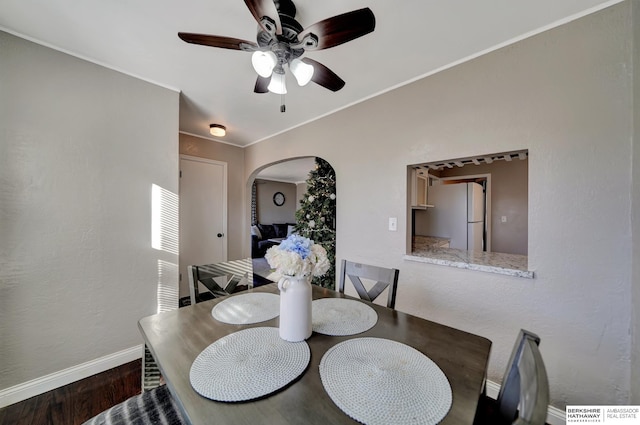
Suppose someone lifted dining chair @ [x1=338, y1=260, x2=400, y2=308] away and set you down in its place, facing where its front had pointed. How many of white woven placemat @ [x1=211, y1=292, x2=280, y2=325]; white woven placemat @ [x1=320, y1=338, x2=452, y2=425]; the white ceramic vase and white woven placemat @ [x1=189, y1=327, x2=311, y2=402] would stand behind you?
0

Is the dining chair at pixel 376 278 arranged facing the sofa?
no

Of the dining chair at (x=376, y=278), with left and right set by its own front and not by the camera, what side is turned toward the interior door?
right

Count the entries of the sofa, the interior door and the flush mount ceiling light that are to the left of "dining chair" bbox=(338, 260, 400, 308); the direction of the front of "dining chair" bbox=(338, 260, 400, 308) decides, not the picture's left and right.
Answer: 0

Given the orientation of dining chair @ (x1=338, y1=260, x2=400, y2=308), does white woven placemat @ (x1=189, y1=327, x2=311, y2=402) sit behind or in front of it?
in front

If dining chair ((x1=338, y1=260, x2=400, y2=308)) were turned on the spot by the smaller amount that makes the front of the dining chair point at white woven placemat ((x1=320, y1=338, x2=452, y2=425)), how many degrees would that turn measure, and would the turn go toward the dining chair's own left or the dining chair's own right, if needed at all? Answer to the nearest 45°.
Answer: approximately 45° to the dining chair's own left

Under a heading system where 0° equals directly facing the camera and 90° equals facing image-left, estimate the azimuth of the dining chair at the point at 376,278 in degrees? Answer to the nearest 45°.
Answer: approximately 45°

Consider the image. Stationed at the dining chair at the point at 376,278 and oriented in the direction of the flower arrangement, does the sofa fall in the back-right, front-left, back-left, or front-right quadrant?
back-right

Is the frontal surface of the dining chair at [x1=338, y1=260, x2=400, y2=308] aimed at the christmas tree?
no

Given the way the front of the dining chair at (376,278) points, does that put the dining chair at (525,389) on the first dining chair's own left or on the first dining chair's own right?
on the first dining chair's own left

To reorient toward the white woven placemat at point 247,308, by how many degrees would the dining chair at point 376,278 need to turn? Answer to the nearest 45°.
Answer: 0° — it already faces it

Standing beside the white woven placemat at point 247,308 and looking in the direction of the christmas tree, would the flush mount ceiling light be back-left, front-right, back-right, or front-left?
front-left

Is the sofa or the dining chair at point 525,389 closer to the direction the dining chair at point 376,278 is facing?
the dining chair

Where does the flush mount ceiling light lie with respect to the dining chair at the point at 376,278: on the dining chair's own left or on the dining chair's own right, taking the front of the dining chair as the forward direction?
on the dining chair's own right
